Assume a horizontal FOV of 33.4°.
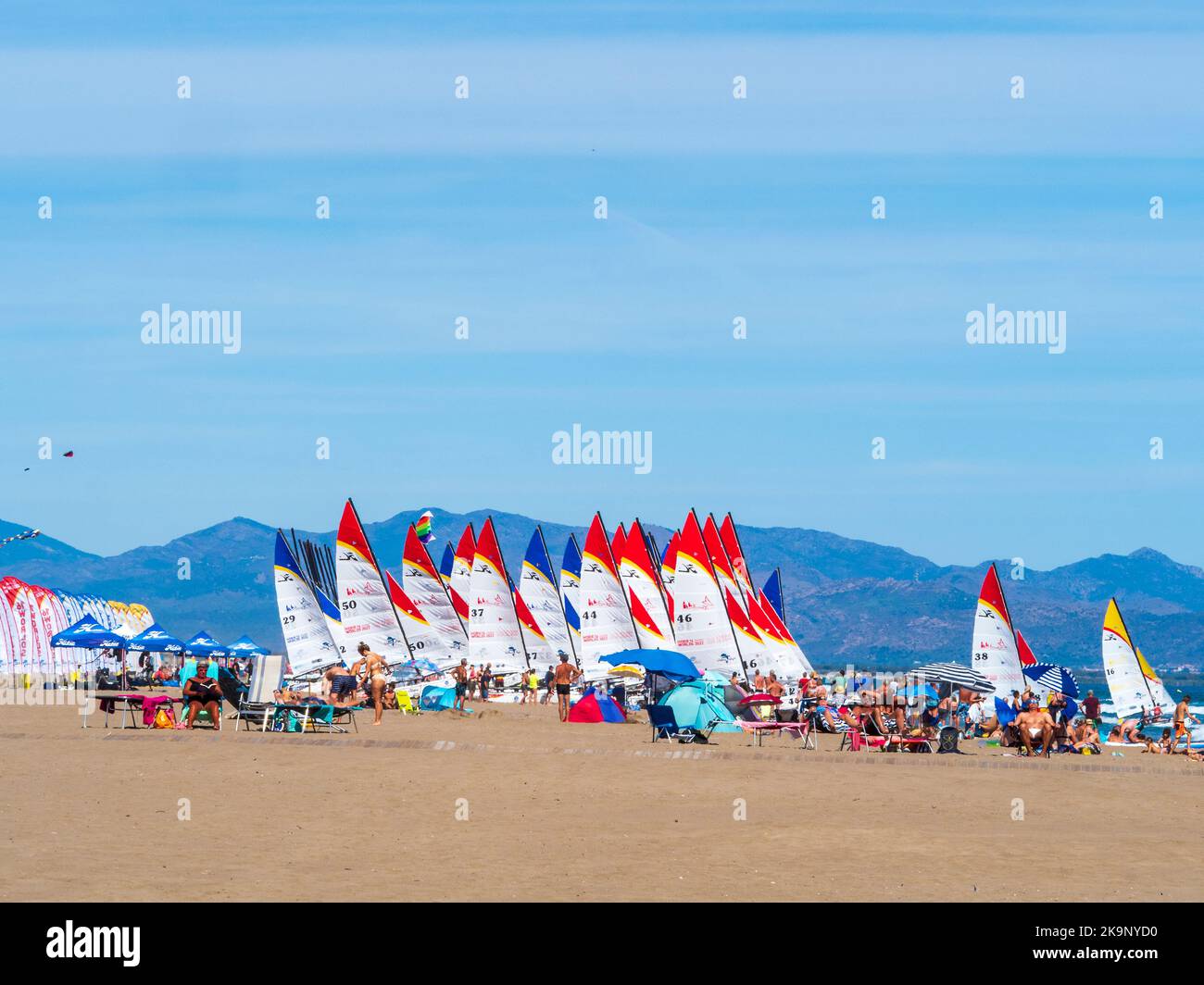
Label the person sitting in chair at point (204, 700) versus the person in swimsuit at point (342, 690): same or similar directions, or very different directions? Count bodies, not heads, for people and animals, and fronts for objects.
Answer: very different directions

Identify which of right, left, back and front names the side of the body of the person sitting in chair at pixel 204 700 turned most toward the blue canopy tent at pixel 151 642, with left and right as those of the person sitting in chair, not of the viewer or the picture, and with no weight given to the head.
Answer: back

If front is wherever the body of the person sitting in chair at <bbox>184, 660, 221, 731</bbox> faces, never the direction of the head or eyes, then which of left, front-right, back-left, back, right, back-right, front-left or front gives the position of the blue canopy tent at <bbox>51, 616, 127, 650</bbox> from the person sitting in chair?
back

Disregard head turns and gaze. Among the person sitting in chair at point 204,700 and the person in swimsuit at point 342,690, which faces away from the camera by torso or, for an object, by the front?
the person in swimsuit

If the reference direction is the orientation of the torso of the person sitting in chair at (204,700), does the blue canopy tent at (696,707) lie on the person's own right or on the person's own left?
on the person's own left

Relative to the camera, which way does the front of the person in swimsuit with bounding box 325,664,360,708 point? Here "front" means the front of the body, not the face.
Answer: away from the camera

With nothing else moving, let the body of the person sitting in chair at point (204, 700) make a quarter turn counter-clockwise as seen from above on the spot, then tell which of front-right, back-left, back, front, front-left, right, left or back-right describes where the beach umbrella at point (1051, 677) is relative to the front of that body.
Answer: front-left

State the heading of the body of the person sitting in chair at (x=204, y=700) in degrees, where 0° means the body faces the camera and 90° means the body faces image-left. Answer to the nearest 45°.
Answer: approximately 0°

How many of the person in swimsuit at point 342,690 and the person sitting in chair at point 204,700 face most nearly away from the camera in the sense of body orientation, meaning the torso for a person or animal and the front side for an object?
1
